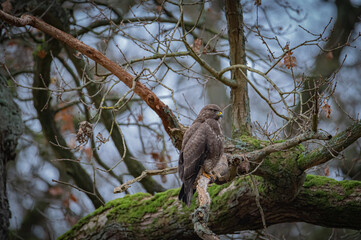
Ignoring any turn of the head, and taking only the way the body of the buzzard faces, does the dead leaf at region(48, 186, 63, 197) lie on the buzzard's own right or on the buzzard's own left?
on the buzzard's own left
